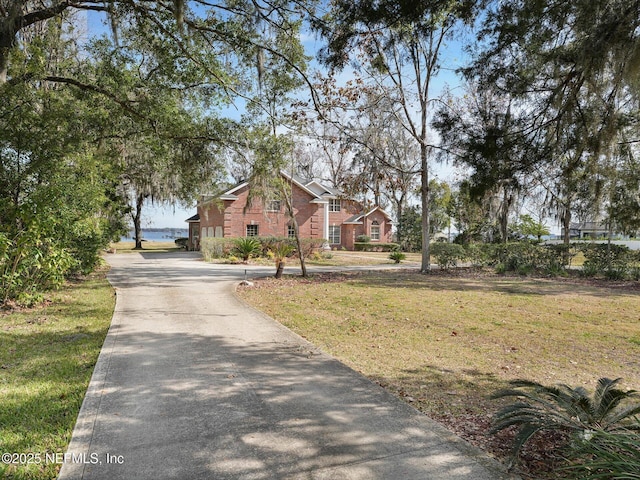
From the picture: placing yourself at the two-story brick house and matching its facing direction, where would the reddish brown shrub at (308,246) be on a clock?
The reddish brown shrub is roughly at 1 o'clock from the two-story brick house.

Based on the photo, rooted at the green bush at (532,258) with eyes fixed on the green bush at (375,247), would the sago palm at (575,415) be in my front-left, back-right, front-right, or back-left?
back-left

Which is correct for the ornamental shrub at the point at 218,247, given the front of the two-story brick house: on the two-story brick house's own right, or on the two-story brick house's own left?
on the two-story brick house's own right

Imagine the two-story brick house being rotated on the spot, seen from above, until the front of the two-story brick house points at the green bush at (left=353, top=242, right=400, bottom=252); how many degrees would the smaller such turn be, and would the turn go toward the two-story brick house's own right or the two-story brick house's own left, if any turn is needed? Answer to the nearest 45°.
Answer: approximately 90° to the two-story brick house's own left

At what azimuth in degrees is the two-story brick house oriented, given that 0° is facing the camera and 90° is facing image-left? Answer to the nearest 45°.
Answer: approximately 315°

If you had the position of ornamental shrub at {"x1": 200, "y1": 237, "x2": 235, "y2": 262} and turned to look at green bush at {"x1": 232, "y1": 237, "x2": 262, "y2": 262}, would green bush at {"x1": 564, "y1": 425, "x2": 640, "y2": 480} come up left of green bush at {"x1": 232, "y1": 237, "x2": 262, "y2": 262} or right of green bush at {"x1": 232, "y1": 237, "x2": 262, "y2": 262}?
right

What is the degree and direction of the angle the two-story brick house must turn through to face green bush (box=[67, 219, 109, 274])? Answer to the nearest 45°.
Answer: approximately 45° to its right

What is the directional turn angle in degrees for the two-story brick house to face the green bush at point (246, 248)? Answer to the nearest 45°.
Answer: approximately 45° to its right
